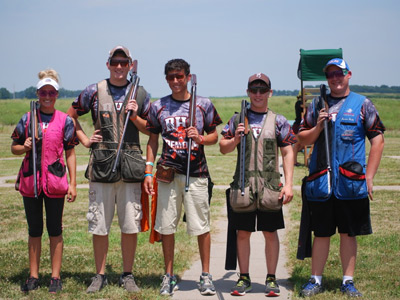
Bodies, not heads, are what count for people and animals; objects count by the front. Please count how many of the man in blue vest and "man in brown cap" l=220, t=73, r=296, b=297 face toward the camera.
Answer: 2

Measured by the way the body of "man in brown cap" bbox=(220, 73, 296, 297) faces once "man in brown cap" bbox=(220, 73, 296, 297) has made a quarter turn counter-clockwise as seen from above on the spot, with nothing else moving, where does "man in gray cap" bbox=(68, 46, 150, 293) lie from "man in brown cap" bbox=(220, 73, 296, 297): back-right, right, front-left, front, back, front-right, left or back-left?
back

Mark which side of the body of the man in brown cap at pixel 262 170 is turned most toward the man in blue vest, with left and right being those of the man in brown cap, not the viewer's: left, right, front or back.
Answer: left

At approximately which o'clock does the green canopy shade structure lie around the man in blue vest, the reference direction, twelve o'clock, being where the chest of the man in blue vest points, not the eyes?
The green canopy shade structure is roughly at 6 o'clock from the man in blue vest.

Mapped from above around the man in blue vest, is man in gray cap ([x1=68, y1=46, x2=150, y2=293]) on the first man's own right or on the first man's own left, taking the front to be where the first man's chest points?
on the first man's own right

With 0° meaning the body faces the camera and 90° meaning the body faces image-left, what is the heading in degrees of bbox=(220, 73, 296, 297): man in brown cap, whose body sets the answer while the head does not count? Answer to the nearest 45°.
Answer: approximately 0°

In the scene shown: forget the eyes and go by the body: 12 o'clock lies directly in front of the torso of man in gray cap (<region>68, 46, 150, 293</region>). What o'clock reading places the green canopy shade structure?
The green canopy shade structure is roughly at 7 o'clock from the man in gray cap.
